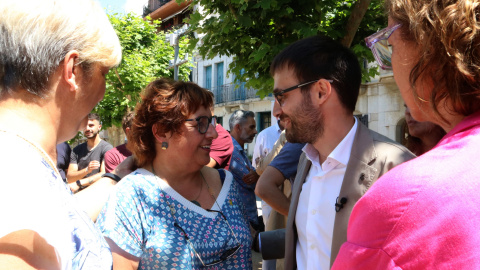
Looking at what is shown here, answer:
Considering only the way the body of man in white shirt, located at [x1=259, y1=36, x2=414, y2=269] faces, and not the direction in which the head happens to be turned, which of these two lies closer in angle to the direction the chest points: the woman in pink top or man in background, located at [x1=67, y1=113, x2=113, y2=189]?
the woman in pink top

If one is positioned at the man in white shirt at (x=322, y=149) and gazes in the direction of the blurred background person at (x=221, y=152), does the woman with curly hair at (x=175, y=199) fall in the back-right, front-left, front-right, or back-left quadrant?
front-left

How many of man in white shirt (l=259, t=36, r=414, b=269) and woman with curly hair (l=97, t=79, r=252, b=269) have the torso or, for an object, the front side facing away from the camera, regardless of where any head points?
0

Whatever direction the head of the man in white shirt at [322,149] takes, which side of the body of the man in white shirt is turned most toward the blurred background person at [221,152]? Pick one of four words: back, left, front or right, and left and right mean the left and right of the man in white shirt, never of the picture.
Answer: right

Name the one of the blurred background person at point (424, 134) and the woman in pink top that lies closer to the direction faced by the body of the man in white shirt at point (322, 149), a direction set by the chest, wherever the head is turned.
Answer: the woman in pink top

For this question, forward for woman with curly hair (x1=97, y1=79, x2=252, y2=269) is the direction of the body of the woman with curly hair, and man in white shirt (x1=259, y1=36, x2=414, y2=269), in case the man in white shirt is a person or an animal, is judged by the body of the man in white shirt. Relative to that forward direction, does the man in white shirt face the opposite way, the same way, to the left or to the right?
to the right

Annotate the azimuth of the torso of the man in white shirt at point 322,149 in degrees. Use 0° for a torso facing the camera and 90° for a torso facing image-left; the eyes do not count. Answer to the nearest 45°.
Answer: approximately 45°

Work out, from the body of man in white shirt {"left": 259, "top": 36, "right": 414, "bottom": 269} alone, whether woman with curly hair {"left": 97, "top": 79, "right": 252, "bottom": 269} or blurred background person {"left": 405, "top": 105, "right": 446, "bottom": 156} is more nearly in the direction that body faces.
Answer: the woman with curly hair

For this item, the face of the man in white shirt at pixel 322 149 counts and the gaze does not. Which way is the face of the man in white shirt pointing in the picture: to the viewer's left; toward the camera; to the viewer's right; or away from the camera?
to the viewer's left

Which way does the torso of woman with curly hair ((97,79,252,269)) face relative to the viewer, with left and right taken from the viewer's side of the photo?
facing the viewer and to the right of the viewer

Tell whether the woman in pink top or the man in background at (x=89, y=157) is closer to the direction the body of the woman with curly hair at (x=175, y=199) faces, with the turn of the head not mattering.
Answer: the woman in pink top

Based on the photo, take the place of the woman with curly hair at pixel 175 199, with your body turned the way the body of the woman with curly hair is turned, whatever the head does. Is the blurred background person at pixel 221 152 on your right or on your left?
on your left

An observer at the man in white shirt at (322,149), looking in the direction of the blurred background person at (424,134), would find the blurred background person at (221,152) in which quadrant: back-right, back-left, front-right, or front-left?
front-left

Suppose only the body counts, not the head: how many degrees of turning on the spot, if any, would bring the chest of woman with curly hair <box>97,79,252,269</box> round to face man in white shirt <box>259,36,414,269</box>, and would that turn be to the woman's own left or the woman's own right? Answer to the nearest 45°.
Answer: approximately 45° to the woman's own left
